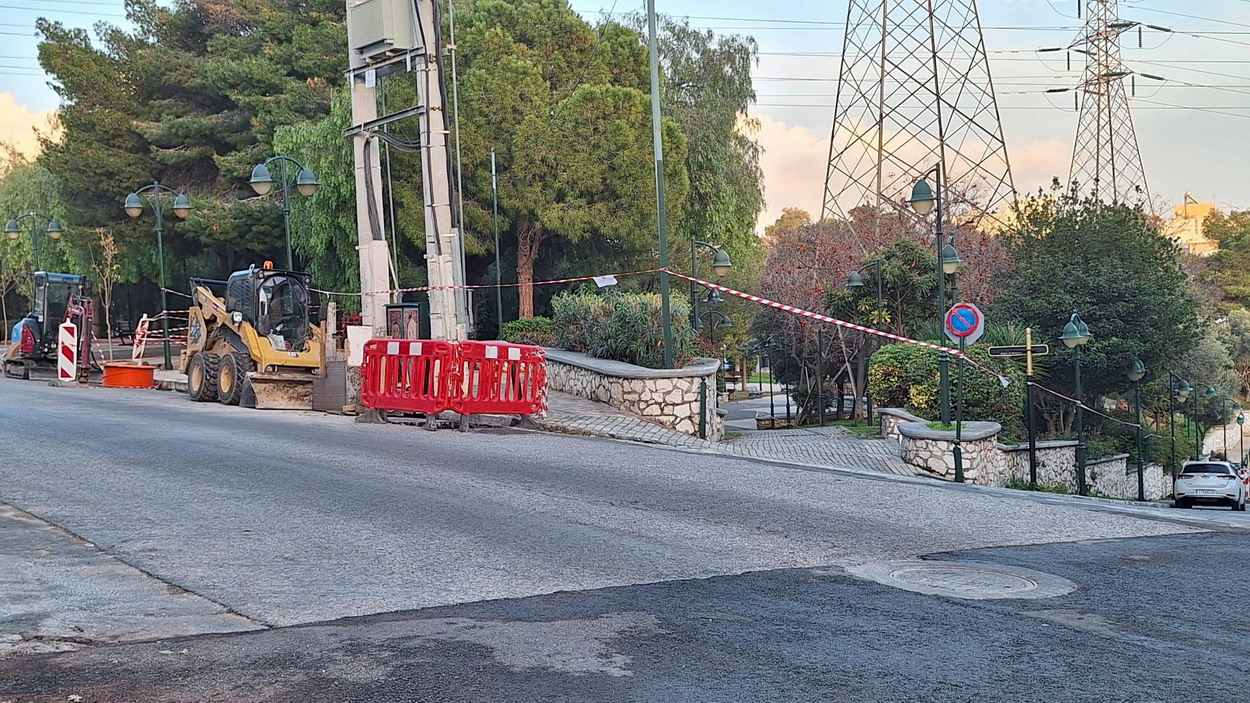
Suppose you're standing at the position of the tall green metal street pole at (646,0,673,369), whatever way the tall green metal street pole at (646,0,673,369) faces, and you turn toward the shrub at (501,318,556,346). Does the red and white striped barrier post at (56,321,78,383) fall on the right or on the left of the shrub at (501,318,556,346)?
left

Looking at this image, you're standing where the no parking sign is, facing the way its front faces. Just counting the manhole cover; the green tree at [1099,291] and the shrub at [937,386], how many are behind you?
2

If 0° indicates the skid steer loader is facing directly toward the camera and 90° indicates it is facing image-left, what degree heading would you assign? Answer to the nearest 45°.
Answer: approximately 315°

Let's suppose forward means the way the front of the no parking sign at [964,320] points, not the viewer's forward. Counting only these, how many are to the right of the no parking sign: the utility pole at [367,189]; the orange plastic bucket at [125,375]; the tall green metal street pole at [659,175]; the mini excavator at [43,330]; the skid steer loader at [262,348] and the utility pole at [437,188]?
6

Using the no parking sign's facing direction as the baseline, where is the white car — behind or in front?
behind

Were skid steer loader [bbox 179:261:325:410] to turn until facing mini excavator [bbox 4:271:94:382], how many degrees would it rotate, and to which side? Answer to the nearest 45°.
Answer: approximately 180°

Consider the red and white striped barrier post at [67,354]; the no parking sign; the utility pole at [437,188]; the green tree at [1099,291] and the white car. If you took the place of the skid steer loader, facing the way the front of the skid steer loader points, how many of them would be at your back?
1

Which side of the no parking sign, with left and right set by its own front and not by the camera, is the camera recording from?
front

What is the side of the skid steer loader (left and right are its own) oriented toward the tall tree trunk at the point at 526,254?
left

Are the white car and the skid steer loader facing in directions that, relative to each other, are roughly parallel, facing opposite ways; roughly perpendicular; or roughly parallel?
roughly perpendicular

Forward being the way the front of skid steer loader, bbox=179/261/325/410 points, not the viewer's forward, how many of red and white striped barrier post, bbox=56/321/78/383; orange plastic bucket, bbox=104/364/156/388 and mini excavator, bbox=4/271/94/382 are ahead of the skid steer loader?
0

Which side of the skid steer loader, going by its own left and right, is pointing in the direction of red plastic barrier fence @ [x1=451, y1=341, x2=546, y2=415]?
front
